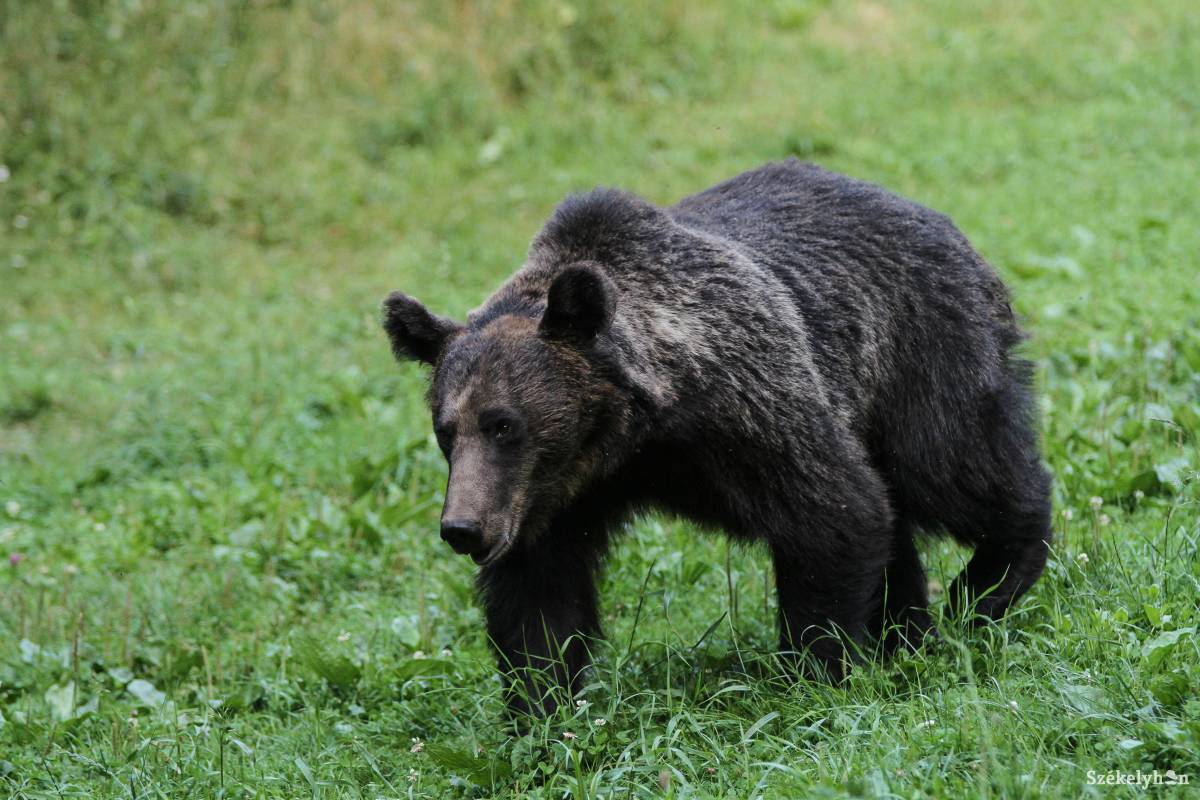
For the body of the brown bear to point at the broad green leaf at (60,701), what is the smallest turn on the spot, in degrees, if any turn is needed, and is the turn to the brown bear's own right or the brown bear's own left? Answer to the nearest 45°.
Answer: approximately 45° to the brown bear's own right

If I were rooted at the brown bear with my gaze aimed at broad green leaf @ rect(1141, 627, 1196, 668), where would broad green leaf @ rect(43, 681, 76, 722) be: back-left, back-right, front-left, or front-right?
back-right

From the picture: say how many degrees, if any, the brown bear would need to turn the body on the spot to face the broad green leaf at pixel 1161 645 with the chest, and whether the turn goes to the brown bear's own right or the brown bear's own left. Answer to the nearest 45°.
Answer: approximately 90° to the brown bear's own left

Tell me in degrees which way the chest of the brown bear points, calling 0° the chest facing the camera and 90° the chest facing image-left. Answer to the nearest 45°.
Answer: approximately 45°
